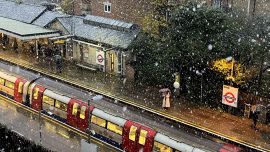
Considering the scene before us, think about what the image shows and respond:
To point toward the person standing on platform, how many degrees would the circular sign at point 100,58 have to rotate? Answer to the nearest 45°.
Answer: approximately 45° to its left

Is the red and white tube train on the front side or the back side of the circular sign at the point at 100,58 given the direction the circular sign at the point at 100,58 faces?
on the front side

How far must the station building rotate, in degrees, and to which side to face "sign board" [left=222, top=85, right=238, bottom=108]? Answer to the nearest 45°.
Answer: approximately 90° to its left

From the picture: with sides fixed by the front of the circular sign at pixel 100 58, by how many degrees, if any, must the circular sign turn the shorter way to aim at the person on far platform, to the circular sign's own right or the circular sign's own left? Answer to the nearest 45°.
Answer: approximately 45° to the circular sign's own left

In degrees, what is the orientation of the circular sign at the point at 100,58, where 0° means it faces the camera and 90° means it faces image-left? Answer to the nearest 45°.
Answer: approximately 0°

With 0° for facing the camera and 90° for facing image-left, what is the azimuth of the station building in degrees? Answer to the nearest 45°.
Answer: approximately 45°

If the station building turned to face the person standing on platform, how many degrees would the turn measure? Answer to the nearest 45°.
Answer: approximately 90° to its left

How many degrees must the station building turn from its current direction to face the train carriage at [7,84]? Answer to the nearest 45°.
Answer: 0° — it already faces it

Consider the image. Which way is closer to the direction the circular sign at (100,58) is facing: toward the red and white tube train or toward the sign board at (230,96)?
the red and white tube train
